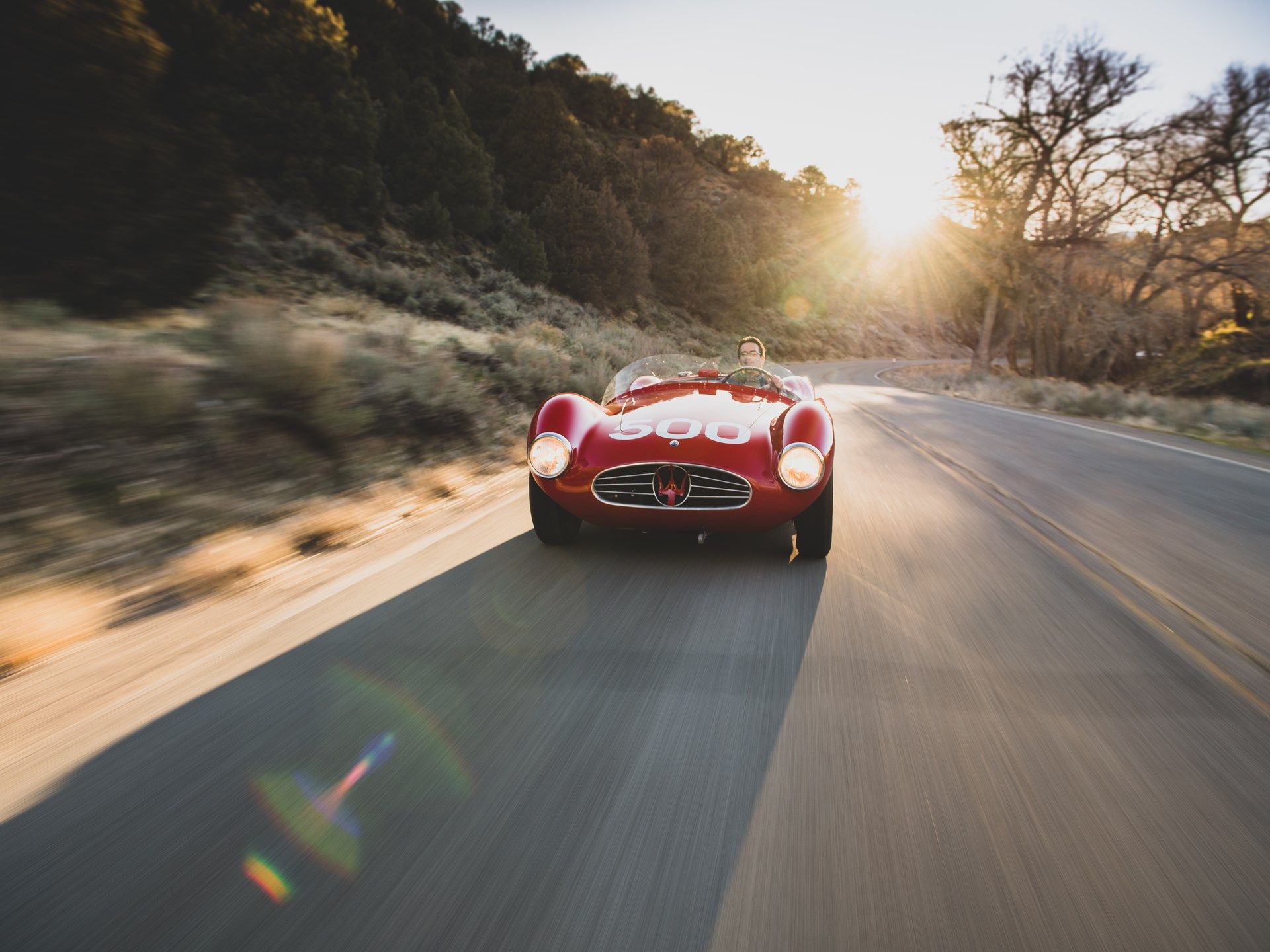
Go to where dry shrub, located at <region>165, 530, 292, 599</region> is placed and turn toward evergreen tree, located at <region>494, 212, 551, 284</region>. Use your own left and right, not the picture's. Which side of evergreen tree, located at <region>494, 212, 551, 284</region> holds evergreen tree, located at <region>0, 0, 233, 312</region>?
left

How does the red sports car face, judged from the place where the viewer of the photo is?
facing the viewer

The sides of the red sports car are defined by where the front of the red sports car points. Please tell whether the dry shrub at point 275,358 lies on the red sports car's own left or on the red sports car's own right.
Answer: on the red sports car's own right

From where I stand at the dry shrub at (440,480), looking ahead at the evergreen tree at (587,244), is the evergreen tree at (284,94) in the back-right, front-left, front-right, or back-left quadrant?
front-left

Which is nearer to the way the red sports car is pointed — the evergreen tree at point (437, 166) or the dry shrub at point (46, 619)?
the dry shrub

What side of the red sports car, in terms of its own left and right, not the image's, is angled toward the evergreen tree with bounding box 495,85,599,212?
back

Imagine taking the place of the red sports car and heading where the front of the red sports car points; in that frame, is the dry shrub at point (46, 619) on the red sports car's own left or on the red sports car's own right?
on the red sports car's own right

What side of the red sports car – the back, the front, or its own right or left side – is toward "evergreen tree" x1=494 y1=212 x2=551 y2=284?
back

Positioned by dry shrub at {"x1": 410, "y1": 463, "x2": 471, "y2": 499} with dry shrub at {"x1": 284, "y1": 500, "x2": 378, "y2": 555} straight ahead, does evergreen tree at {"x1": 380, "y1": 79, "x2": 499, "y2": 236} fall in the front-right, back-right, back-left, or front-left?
back-right

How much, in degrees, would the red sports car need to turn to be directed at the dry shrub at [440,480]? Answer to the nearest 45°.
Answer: approximately 135° to its right

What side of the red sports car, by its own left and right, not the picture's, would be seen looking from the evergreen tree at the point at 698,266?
back

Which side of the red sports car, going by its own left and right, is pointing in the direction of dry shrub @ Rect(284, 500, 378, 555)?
right
